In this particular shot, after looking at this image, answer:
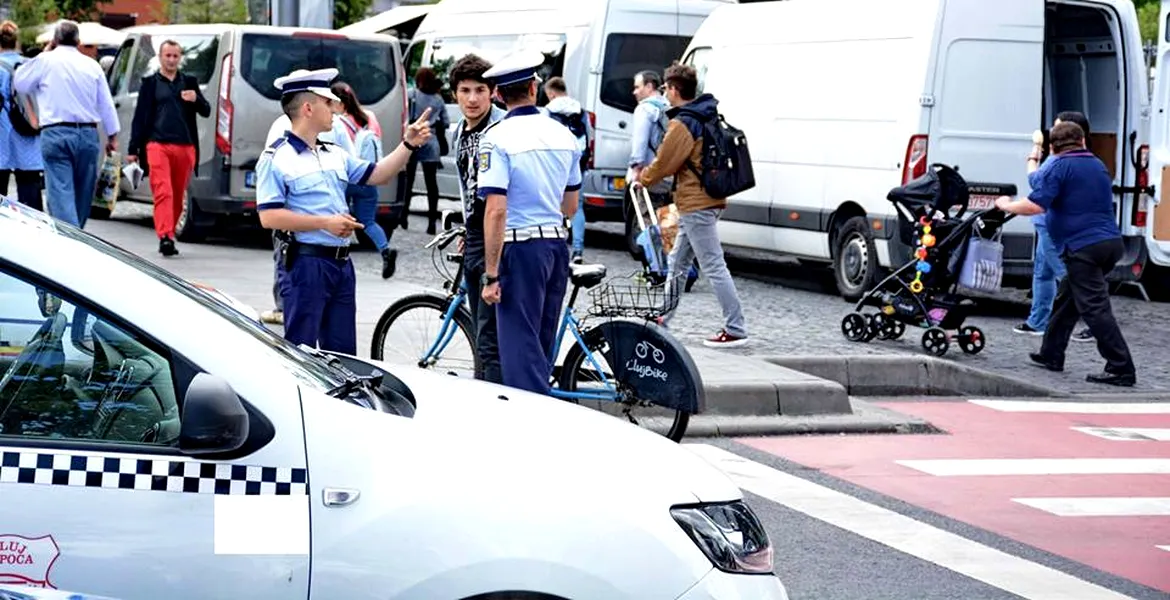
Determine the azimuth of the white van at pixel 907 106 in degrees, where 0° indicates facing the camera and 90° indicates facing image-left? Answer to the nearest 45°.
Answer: approximately 135°

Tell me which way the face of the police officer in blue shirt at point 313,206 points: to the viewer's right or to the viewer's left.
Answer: to the viewer's right

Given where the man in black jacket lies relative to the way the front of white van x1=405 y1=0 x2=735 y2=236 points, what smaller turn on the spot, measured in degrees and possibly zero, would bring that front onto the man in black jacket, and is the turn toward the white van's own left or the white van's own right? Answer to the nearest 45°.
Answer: approximately 90° to the white van's own left

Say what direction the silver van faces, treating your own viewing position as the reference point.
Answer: facing away from the viewer and to the left of the viewer

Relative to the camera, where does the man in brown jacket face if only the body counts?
to the viewer's left

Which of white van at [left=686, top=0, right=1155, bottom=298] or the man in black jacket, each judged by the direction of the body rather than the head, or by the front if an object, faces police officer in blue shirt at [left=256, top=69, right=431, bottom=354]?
the man in black jacket

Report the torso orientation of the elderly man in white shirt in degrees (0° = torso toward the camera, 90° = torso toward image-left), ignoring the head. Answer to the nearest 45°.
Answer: approximately 180°
